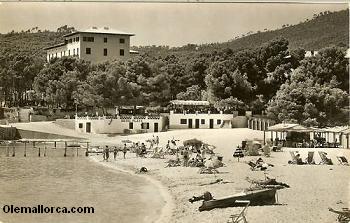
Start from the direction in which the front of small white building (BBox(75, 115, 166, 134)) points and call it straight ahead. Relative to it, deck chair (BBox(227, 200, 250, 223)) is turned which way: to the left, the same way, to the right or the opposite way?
to the right

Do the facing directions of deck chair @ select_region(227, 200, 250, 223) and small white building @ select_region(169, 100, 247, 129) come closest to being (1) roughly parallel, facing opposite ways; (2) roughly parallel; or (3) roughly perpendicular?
roughly perpendicular

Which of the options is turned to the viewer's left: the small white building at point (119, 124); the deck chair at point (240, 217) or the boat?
the deck chair

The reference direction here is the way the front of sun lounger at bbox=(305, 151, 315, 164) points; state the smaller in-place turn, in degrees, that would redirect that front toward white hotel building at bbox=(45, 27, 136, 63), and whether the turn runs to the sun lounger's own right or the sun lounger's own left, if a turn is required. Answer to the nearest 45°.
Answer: approximately 135° to the sun lounger's own right

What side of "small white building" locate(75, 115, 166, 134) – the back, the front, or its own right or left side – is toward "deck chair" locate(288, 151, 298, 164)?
left

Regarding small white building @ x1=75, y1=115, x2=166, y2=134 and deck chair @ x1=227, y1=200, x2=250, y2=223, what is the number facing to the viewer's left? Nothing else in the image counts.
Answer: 1

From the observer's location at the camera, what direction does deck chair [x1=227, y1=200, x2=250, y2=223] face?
facing to the left of the viewer
